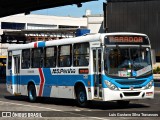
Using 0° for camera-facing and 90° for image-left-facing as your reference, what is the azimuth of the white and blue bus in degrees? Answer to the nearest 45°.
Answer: approximately 315°
